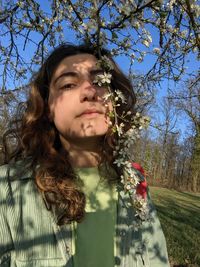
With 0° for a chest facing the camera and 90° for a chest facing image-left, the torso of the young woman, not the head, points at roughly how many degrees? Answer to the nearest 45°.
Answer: approximately 0°
